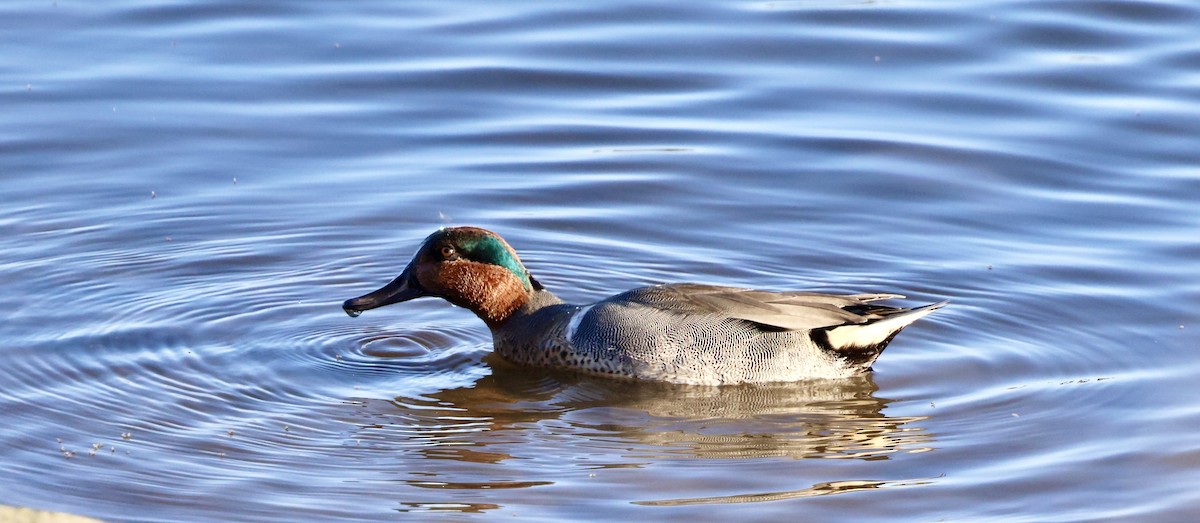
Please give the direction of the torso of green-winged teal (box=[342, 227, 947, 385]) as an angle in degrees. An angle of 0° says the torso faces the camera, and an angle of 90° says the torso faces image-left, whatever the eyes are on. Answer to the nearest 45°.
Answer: approximately 90°
